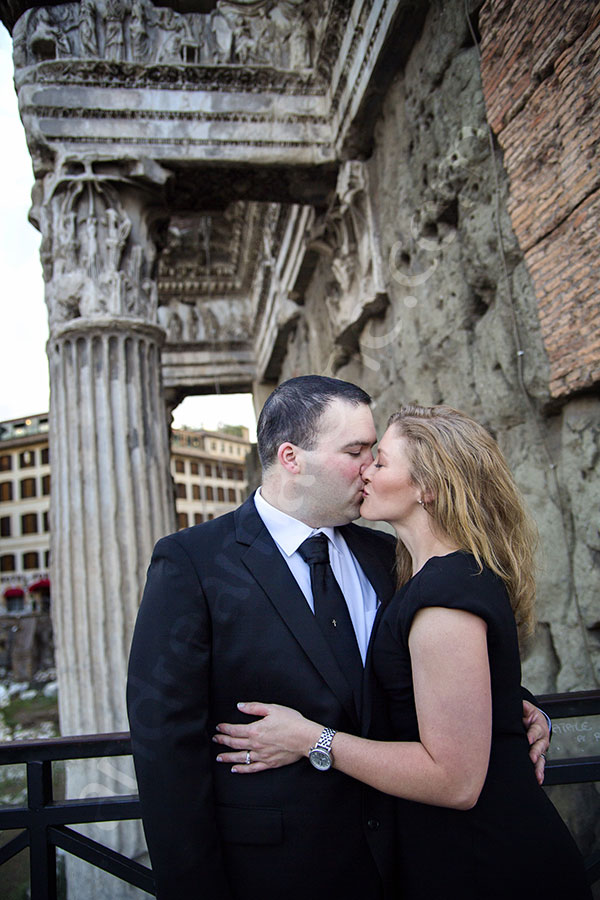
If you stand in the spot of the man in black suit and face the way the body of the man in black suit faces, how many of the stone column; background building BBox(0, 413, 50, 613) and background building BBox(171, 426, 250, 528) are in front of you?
0

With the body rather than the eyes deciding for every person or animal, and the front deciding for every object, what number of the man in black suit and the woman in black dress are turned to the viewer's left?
1

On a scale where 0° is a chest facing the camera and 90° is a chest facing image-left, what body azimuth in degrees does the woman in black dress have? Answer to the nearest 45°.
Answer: approximately 90°

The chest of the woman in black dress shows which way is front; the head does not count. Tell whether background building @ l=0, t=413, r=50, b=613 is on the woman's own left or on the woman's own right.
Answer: on the woman's own right

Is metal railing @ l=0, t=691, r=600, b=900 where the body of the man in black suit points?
no

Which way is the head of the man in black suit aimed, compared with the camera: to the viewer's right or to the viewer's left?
to the viewer's right

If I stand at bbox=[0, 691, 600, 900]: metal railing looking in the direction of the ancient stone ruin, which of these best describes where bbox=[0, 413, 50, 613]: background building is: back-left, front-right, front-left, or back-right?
front-left

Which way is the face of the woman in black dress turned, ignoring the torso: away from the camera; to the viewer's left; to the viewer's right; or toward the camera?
to the viewer's left

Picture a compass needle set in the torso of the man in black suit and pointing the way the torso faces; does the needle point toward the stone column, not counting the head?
no

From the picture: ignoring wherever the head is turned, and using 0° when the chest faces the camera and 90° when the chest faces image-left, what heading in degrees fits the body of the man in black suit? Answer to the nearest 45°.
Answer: approximately 315°

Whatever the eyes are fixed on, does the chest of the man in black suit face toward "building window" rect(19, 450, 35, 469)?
no
